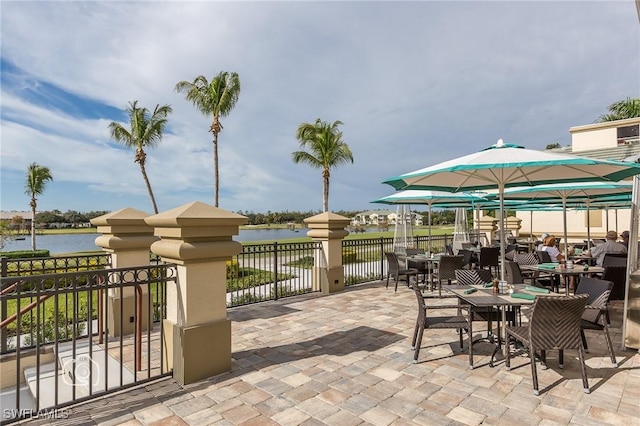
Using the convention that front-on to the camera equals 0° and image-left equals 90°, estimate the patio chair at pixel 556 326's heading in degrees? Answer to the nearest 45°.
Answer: approximately 135°

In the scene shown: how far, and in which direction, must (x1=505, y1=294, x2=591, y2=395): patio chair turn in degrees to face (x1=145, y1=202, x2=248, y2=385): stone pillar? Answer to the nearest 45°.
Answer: approximately 90° to its left

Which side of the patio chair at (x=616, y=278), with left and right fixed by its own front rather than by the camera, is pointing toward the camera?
back

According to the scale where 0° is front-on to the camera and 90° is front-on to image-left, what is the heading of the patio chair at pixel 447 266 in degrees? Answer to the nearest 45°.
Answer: approximately 135°

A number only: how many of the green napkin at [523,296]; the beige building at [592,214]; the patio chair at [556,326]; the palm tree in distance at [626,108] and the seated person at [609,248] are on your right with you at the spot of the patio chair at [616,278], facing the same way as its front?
3

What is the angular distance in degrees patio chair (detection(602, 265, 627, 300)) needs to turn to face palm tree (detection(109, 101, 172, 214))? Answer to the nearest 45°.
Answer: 0° — it already faces it

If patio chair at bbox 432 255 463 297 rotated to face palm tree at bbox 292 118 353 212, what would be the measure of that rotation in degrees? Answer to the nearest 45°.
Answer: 0° — it already faces it

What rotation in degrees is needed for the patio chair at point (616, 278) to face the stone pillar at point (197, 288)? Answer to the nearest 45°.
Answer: approximately 45° to its left

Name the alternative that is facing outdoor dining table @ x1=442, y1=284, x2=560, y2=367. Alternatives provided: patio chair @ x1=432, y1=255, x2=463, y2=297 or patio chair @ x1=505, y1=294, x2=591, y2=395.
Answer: patio chair @ x1=505, y1=294, x2=591, y2=395
